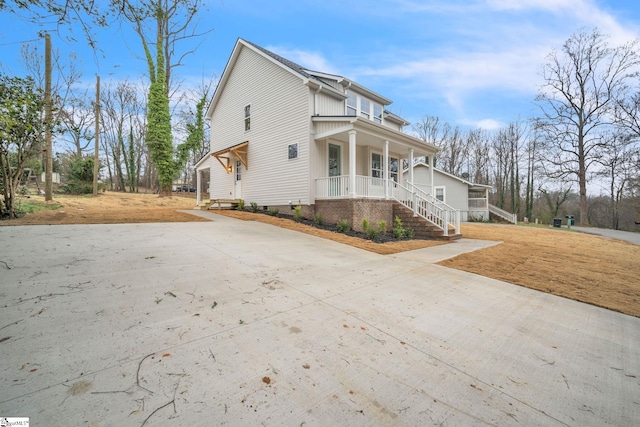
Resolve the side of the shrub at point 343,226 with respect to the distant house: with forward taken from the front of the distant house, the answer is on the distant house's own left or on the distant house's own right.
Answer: on the distant house's own right

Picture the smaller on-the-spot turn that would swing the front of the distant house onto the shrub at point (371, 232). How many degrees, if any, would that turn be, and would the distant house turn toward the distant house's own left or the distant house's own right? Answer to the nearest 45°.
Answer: approximately 90° to the distant house's own right

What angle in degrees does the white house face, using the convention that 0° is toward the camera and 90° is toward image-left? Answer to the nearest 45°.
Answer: approximately 315°

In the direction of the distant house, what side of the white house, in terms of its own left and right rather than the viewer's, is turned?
left

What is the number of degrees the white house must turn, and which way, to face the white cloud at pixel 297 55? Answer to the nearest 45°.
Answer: approximately 135° to its left

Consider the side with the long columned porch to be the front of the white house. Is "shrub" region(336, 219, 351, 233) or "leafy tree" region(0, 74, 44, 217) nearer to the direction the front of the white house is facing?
the shrub

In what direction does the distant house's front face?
to the viewer's right
